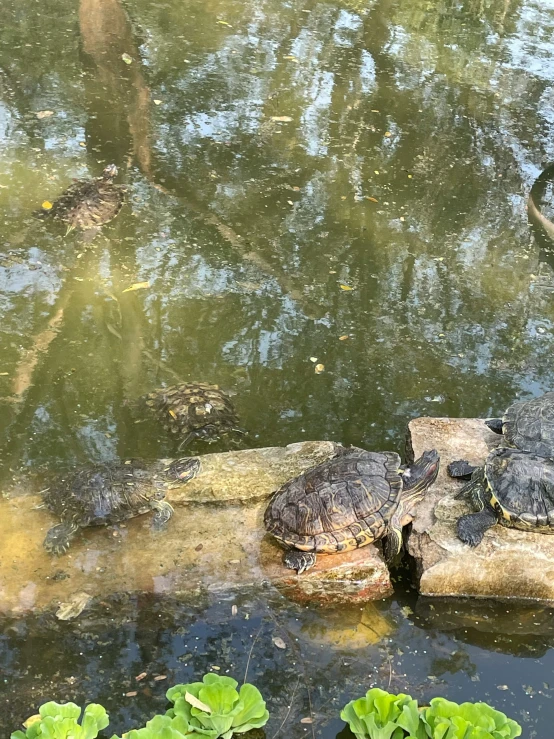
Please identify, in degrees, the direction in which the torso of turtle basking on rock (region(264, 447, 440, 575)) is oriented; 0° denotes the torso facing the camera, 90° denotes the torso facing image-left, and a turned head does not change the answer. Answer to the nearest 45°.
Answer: approximately 225°

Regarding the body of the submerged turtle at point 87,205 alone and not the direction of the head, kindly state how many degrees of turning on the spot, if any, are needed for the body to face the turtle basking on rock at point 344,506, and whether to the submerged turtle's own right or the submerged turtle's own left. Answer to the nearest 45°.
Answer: approximately 135° to the submerged turtle's own right

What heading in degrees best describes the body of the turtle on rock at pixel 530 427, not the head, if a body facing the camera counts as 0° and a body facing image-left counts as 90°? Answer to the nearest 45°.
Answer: approximately 90°

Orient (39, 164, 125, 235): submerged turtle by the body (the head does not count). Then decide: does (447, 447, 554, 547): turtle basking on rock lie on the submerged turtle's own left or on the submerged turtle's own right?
on the submerged turtle's own right

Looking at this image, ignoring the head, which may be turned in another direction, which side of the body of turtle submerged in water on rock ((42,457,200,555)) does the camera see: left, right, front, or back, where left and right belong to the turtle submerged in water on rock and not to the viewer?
right

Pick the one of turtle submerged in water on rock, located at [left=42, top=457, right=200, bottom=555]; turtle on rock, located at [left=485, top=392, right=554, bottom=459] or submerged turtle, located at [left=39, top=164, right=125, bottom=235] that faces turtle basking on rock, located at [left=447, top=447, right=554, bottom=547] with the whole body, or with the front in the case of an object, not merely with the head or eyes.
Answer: turtle submerged in water on rock, located at [left=42, top=457, right=200, bottom=555]

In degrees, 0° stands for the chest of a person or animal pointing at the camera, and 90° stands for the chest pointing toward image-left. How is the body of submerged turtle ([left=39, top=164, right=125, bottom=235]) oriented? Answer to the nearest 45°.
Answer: approximately 225°

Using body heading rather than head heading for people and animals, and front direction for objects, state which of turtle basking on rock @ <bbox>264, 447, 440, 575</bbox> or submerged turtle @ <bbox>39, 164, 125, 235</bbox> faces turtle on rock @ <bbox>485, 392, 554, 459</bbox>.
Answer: the turtle basking on rock

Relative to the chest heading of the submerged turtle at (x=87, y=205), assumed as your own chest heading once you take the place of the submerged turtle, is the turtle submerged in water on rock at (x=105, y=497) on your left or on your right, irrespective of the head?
on your right

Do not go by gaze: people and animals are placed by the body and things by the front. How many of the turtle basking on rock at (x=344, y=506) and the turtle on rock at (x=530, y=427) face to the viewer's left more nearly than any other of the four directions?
1

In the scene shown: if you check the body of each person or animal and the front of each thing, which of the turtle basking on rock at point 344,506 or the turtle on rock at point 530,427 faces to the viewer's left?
the turtle on rock

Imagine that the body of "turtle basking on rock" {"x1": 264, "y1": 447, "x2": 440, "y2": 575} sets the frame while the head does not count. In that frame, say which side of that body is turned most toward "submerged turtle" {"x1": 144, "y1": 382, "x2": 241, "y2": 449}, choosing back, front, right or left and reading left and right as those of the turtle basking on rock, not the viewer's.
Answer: left
